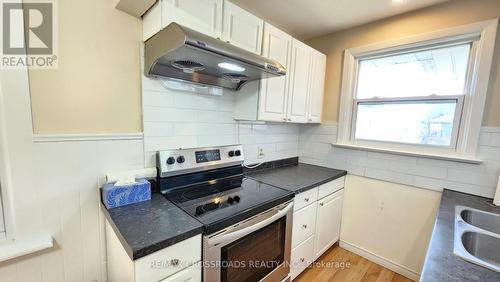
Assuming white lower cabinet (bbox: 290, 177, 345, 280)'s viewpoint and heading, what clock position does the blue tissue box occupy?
The blue tissue box is roughly at 3 o'clock from the white lower cabinet.

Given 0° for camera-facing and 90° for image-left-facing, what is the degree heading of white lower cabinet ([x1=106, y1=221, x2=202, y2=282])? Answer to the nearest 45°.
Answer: approximately 315°

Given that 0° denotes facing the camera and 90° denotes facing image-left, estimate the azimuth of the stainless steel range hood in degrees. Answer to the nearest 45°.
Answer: approximately 315°

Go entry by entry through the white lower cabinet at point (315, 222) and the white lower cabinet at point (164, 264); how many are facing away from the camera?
0

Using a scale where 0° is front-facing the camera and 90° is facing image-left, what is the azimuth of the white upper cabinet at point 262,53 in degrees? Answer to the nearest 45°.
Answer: approximately 315°

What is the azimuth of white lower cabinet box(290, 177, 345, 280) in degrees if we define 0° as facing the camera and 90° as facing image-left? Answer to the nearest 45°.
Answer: approximately 315°
